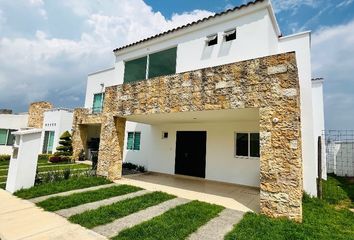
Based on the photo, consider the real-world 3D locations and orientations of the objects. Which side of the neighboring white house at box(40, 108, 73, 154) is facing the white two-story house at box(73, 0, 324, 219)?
left

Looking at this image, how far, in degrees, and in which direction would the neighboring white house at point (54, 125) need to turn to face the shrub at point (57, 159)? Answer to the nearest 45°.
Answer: approximately 45° to its left

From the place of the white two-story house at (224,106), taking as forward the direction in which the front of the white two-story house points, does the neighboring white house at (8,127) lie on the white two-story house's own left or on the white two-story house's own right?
on the white two-story house's own right

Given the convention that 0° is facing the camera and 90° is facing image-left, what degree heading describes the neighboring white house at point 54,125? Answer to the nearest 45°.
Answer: approximately 45°

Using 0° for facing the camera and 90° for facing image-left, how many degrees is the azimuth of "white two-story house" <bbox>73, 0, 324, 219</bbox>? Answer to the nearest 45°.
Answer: approximately 45°

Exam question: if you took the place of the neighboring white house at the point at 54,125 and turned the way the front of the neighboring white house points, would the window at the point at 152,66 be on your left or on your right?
on your left

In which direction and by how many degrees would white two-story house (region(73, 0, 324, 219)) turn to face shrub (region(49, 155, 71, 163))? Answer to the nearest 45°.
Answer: approximately 90° to its right

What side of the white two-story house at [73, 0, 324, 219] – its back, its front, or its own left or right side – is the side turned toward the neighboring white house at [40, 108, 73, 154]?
right

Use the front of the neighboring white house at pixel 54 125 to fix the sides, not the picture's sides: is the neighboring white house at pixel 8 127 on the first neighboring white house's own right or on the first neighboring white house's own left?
on the first neighboring white house's own right
